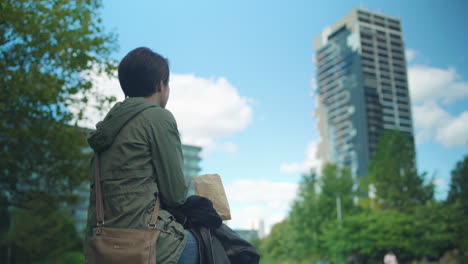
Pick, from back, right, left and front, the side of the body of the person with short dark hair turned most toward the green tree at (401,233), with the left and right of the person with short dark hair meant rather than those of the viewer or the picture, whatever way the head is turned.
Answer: front

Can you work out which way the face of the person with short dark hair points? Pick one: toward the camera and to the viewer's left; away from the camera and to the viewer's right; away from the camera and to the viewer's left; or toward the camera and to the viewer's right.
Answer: away from the camera and to the viewer's right

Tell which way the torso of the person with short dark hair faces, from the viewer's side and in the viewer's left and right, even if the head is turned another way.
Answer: facing away from the viewer and to the right of the viewer

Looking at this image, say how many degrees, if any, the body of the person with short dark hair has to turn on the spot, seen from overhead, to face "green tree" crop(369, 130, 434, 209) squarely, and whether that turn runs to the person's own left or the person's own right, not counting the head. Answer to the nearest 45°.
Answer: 0° — they already face it

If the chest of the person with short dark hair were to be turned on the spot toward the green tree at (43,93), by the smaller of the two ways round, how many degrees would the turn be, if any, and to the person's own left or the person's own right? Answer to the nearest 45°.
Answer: approximately 45° to the person's own left
